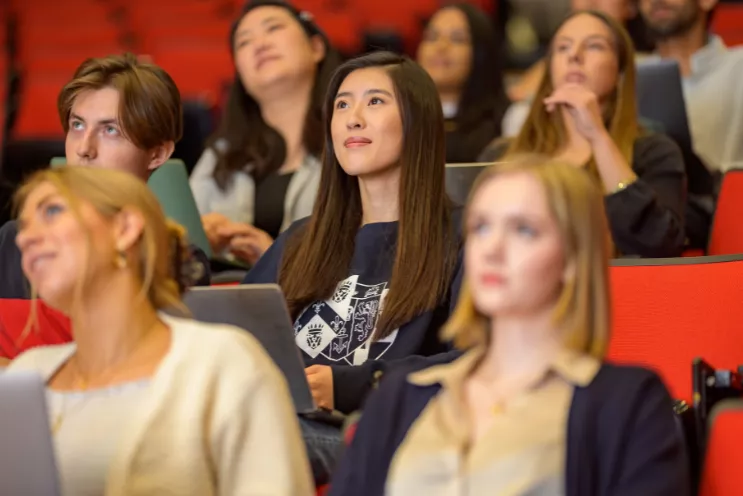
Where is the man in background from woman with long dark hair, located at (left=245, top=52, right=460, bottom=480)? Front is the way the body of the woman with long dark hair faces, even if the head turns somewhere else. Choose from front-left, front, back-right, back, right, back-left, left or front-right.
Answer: back

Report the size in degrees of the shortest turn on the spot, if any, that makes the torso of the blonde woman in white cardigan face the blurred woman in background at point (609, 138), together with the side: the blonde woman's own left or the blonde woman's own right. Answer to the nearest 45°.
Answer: approximately 180°

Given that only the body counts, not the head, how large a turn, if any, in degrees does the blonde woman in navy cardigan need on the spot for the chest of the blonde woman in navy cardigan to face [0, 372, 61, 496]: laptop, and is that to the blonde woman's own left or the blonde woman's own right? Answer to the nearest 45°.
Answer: approximately 45° to the blonde woman's own right

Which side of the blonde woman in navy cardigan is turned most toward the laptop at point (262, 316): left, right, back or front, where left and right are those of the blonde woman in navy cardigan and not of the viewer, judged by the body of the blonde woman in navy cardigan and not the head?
right

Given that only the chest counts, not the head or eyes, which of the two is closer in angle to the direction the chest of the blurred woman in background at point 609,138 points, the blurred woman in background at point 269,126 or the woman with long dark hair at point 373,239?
the woman with long dark hair

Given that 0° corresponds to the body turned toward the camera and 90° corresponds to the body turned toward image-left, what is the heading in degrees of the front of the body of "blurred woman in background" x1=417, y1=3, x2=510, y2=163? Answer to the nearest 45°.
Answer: approximately 45°

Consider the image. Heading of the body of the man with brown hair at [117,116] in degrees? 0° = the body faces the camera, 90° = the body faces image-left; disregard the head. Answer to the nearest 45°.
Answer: approximately 45°
